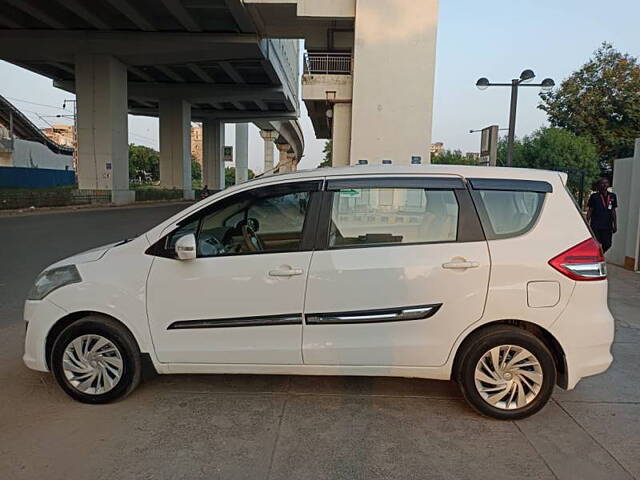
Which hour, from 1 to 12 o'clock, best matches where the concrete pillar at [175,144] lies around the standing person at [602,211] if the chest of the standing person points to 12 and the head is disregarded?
The concrete pillar is roughly at 4 o'clock from the standing person.

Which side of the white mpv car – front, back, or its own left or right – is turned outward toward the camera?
left

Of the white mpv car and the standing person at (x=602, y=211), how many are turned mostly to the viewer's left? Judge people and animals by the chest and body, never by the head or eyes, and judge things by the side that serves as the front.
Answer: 1

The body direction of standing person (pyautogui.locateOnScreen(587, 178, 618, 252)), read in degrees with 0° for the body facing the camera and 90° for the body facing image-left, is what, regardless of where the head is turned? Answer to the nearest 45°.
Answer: approximately 0°

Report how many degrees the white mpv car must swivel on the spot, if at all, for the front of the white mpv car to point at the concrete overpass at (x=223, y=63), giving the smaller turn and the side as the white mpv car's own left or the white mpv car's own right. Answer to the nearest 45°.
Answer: approximately 90° to the white mpv car's own right

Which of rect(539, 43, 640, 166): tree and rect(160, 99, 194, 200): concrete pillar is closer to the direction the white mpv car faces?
the concrete pillar

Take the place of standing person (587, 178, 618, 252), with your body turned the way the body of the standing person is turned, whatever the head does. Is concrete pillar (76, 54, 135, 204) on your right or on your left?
on your right

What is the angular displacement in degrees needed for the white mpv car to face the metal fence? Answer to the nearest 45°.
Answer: approximately 45° to its right

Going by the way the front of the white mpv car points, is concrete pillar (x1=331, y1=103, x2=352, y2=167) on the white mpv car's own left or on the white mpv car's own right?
on the white mpv car's own right

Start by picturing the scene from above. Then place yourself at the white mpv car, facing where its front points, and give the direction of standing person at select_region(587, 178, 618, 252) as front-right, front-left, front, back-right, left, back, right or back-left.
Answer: back-right

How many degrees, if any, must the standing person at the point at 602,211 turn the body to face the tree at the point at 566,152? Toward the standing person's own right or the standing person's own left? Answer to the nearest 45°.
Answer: approximately 180°

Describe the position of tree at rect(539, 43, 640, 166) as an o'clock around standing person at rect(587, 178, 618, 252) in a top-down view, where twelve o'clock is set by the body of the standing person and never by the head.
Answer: The tree is roughly at 6 o'clock from the standing person.
